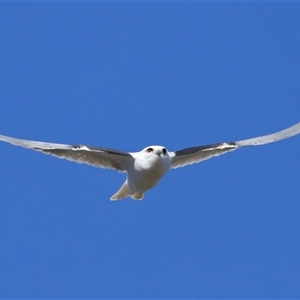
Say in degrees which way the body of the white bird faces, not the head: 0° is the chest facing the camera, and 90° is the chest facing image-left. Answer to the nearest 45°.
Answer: approximately 0°
